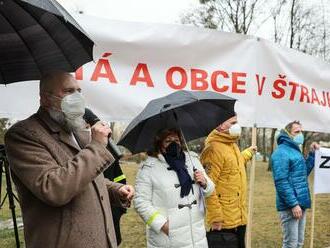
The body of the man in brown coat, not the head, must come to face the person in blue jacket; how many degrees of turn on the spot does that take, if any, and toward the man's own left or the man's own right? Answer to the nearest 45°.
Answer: approximately 90° to the man's own left

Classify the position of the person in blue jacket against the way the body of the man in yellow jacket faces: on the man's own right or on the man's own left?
on the man's own left

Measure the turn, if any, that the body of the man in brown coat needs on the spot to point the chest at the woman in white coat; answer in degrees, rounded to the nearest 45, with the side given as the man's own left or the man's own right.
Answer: approximately 90° to the man's own left

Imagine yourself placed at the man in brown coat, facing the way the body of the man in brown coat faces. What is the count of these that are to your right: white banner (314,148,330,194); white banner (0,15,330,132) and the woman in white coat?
0

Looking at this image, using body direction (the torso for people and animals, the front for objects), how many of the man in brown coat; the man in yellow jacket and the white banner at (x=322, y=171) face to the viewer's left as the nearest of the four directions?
0

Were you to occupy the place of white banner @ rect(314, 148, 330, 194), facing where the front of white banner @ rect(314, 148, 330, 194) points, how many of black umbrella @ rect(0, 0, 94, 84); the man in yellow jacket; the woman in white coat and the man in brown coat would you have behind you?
0

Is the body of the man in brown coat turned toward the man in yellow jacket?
no

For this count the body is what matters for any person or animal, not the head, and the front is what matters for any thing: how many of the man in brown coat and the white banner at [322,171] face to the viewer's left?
0

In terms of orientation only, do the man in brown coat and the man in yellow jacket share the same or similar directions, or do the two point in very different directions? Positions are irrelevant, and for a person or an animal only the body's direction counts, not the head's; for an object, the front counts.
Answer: same or similar directions

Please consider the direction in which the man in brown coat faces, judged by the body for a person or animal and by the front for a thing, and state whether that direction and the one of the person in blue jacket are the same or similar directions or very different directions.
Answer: same or similar directions

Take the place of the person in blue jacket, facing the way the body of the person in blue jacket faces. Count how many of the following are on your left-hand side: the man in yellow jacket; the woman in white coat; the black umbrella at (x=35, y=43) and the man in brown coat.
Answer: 0

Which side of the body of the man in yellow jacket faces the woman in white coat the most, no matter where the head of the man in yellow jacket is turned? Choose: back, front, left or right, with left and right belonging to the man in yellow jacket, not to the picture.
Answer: right

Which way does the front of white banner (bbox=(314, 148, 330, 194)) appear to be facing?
toward the camera

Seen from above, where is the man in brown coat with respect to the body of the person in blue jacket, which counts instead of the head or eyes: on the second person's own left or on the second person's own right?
on the second person's own right

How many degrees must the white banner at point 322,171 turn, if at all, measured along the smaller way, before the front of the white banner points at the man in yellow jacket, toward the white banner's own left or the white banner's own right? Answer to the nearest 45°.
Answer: approximately 45° to the white banner's own right

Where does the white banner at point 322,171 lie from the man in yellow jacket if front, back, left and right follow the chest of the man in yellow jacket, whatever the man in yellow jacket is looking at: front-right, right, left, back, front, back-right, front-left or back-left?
left

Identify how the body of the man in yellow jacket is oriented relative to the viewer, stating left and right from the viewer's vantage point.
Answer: facing the viewer and to the right of the viewer
